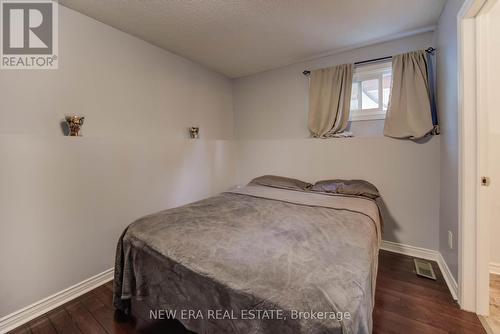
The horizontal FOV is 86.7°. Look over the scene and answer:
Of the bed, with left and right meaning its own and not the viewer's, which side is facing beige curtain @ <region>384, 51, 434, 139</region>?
back

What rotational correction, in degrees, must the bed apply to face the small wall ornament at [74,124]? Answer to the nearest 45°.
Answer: approximately 90° to its right

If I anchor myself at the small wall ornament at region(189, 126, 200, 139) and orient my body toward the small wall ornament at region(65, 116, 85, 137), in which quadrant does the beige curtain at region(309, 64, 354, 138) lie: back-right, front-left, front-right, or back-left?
back-left

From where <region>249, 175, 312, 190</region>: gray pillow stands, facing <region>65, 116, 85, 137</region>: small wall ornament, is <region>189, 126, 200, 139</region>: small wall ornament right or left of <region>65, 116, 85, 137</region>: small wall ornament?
right

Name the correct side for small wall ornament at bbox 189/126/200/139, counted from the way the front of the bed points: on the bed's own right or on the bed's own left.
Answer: on the bed's own right

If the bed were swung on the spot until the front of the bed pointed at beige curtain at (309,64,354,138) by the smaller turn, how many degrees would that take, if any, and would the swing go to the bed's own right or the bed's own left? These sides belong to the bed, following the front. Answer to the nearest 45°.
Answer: approximately 180°

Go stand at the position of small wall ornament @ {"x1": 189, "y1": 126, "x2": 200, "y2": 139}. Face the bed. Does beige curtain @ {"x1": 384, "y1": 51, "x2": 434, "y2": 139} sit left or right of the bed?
left
